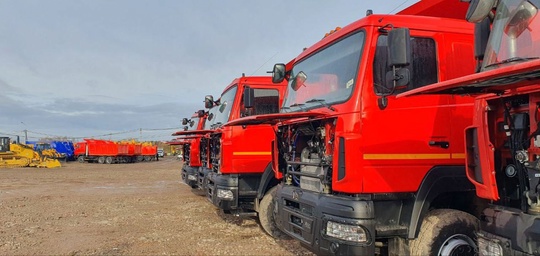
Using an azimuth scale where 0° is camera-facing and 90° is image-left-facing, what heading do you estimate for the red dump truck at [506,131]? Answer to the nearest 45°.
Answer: approximately 45°

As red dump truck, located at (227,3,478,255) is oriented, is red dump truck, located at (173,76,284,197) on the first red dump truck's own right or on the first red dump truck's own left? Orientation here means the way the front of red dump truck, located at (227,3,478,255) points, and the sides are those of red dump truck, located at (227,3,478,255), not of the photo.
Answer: on the first red dump truck's own right

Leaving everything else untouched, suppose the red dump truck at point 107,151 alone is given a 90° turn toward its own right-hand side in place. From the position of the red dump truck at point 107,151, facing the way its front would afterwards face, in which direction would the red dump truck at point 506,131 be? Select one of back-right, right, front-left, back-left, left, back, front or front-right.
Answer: back

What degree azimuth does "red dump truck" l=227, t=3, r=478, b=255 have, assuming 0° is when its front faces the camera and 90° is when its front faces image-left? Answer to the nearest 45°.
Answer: approximately 45°

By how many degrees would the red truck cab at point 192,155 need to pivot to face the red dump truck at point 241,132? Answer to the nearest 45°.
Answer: approximately 45° to its left

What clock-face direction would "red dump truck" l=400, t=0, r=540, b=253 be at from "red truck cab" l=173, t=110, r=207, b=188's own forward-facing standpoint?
The red dump truck is roughly at 10 o'clock from the red truck cab.

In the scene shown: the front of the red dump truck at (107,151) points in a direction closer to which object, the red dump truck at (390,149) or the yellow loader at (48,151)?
the yellow loader

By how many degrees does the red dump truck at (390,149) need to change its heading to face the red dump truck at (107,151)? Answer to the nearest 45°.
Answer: approximately 90° to its right

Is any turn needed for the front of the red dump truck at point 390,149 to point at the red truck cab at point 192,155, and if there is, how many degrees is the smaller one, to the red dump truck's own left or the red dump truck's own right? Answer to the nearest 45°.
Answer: approximately 90° to the red dump truck's own right

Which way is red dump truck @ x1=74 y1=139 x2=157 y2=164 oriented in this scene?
to the viewer's left

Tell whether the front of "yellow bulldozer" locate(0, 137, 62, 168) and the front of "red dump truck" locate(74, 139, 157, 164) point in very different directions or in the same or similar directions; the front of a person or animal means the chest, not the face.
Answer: very different directions

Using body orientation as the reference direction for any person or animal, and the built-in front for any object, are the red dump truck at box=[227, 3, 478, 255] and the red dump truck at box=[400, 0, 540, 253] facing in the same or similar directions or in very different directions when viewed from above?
same or similar directions

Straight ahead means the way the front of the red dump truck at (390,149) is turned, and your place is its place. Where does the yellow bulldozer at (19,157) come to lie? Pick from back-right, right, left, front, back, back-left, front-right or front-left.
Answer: right

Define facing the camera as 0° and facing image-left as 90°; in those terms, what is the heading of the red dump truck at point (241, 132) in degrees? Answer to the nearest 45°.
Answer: approximately 45°
